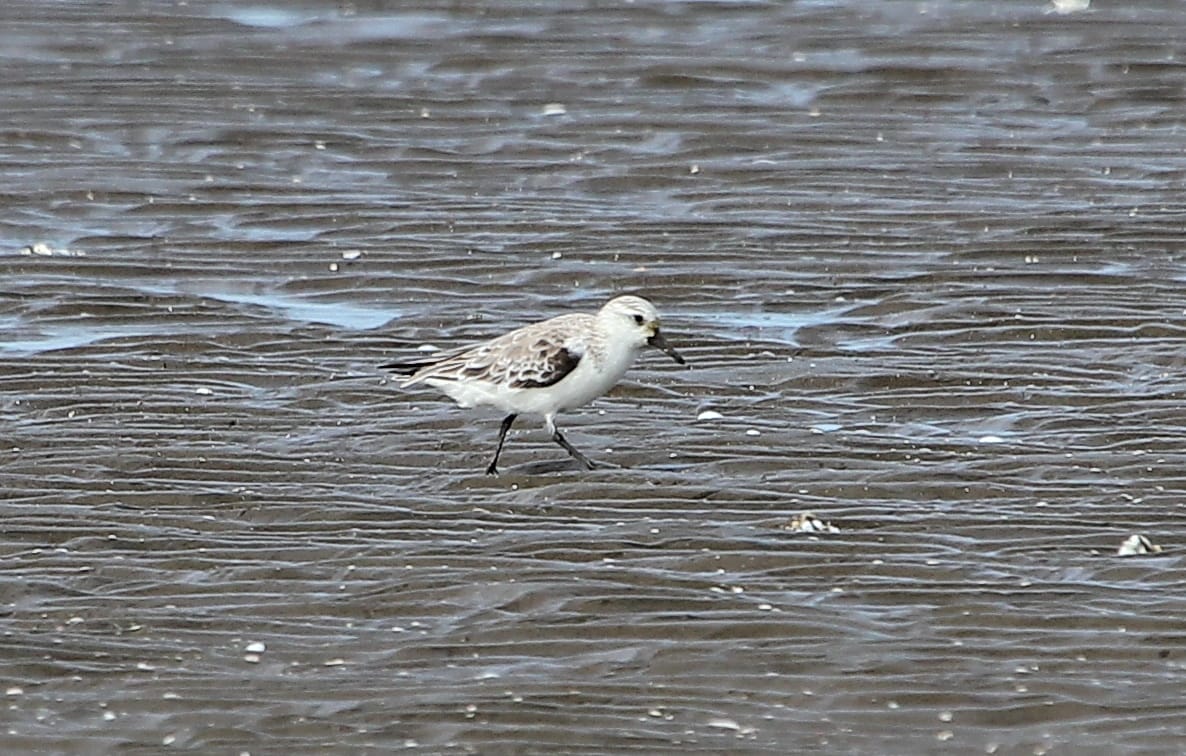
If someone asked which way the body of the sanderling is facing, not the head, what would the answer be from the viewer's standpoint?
to the viewer's right
